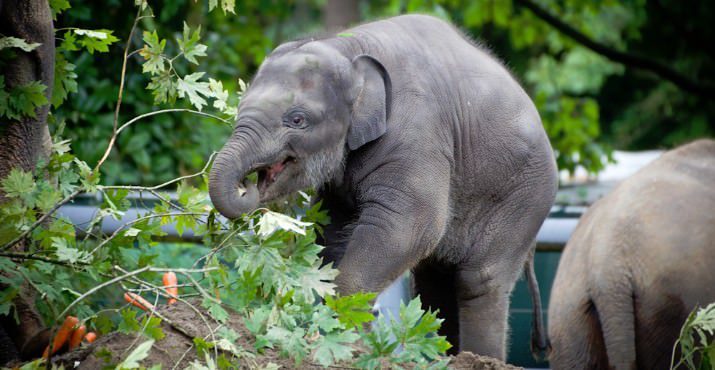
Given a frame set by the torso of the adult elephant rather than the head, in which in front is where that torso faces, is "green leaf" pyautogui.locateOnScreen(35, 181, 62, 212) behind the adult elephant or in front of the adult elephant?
behind

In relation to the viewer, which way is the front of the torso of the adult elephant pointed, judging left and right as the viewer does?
facing away from the viewer and to the right of the viewer

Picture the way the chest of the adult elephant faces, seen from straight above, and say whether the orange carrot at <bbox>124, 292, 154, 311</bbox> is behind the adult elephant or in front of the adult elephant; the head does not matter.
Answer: behind

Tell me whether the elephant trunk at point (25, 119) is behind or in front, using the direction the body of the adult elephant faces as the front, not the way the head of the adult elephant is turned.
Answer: behind
